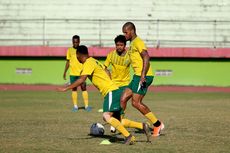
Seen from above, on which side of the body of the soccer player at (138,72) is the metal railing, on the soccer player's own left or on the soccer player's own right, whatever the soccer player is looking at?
on the soccer player's own right

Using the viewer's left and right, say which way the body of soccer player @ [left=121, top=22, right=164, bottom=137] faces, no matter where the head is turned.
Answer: facing to the left of the viewer
